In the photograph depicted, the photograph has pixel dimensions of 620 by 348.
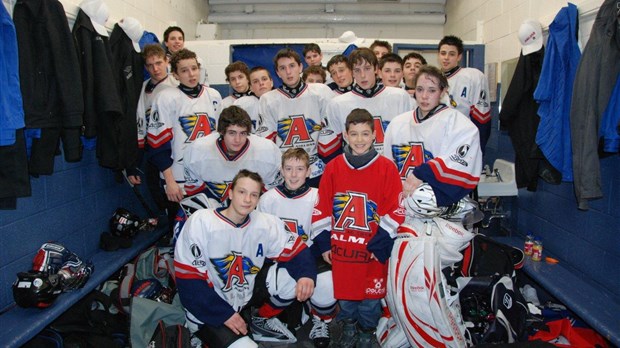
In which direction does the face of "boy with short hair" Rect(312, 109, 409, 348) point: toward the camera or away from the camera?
toward the camera

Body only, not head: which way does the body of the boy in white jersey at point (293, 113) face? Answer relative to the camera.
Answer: toward the camera

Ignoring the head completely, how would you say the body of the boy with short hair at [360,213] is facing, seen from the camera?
toward the camera

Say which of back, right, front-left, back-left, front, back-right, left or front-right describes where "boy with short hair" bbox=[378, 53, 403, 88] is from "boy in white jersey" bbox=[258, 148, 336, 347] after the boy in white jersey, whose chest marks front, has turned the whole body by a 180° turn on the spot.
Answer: front-right

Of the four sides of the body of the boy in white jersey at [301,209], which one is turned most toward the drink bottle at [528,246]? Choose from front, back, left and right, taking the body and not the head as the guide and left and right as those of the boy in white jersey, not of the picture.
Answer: left

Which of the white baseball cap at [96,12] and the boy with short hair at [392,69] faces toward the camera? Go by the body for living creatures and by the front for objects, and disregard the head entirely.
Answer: the boy with short hair

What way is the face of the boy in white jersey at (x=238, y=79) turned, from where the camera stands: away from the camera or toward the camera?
toward the camera

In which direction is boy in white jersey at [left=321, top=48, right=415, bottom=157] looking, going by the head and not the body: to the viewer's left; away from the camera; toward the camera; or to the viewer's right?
toward the camera

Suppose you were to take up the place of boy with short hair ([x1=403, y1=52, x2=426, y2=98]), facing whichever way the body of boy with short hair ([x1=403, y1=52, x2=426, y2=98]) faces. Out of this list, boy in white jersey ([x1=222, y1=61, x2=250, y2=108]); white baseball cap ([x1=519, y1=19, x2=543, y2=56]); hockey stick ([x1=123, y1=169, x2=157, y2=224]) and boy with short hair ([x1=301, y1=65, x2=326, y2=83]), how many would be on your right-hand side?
3

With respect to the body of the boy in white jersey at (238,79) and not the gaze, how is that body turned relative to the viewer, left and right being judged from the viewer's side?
facing the viewer

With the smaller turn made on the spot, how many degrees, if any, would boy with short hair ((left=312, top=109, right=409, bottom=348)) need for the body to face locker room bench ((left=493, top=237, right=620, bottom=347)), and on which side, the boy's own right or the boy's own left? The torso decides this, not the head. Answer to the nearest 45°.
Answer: approximately 90° to the boy's own left

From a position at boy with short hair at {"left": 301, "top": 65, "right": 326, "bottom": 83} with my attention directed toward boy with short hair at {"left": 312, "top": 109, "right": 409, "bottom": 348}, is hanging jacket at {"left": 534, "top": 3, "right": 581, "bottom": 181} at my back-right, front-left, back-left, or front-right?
front-left

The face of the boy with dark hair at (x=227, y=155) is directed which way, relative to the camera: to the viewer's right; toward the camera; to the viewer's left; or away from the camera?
toward the camera

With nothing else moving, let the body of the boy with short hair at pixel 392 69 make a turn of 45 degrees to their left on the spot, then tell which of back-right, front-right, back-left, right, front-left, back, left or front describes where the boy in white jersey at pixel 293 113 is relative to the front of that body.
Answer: back-right
